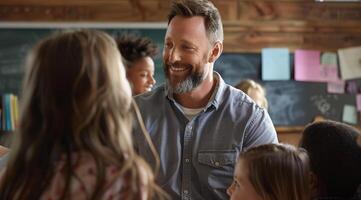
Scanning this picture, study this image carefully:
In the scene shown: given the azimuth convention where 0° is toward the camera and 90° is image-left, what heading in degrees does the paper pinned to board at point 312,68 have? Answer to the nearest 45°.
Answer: approximately 0°

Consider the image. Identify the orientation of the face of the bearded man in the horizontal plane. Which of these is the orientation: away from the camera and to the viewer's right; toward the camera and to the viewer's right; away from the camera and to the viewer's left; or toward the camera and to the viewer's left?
toward the camera and to the viewer's left

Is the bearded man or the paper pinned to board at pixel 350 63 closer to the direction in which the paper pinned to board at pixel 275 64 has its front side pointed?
the bearded man

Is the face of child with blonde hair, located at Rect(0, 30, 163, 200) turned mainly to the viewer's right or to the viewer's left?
to the viewer's right

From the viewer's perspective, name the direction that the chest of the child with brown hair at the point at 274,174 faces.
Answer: to the viewer's left

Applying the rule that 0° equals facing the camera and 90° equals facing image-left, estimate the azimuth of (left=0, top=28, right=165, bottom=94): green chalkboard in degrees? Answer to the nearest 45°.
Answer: approximately 0°

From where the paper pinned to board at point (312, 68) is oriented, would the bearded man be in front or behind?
in front
